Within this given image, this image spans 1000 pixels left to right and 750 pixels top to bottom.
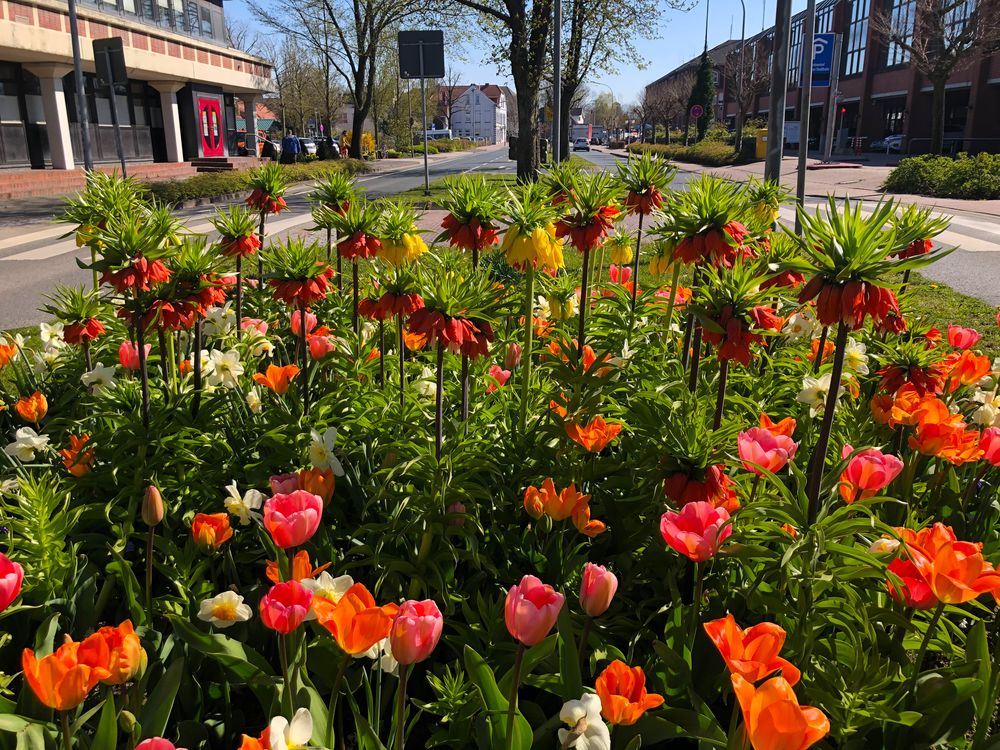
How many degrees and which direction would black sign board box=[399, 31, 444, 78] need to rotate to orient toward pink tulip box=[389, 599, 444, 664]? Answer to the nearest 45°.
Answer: approximately 180°

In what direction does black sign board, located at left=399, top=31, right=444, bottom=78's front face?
away from the camera

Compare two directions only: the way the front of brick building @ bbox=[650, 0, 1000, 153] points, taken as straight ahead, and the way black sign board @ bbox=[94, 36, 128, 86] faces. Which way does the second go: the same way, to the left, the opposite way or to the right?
to the right

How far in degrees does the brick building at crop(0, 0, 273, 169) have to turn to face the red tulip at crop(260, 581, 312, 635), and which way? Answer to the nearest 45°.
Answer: approximately 45° to its right

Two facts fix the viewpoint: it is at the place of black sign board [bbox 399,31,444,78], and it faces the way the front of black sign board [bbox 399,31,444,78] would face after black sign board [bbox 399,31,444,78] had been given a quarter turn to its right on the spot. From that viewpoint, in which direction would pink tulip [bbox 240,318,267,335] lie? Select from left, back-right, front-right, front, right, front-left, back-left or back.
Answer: right

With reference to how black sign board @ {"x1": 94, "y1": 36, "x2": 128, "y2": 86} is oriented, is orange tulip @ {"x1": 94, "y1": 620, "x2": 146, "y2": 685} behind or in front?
behind

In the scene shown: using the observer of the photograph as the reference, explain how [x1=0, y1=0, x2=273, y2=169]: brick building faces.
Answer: facing the viewer and to the right of the viewer

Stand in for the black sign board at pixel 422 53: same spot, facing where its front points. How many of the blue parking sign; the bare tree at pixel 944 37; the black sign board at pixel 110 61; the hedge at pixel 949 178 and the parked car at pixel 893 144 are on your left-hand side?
1

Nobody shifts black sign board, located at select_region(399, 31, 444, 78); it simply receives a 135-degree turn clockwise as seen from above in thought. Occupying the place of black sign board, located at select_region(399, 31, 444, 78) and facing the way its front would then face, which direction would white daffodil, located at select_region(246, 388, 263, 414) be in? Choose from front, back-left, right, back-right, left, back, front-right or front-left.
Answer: front-right

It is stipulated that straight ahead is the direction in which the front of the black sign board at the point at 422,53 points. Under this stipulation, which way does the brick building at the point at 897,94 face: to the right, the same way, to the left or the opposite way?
to the left

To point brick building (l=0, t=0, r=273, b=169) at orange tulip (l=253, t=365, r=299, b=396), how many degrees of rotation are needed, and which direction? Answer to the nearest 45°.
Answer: approximately 45° to its right

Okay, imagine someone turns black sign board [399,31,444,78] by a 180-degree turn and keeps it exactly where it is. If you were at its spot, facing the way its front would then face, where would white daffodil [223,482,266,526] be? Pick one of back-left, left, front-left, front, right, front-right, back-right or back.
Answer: front

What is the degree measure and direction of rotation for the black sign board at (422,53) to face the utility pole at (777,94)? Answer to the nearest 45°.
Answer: approximately 135° to its right

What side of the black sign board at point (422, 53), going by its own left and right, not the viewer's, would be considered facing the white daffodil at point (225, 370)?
back

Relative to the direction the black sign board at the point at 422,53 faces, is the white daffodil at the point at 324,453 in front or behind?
behind

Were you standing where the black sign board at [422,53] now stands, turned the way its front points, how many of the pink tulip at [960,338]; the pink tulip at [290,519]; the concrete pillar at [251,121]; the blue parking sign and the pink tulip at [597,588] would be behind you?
3

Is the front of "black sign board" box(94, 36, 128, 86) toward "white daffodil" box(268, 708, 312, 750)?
no

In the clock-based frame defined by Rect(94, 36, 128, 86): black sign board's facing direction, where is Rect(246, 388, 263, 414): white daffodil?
The white daffodil is roughly at 6 o'clock from the black sign board.

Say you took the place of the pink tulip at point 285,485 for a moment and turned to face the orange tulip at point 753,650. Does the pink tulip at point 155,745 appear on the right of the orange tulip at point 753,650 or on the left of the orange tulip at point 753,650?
right

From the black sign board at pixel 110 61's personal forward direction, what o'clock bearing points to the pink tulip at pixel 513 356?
The pink tulip is roughly at 6 o'clock from the black sign board.

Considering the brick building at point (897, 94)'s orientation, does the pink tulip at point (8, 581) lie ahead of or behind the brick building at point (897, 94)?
ahead

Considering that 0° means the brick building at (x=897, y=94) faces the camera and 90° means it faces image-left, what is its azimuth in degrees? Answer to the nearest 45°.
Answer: approximately 45°

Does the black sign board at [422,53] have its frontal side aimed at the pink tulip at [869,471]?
no

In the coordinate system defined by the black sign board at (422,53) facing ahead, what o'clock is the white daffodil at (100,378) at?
The white daffodil is roughly at 6 o'clock from the black sign board.
